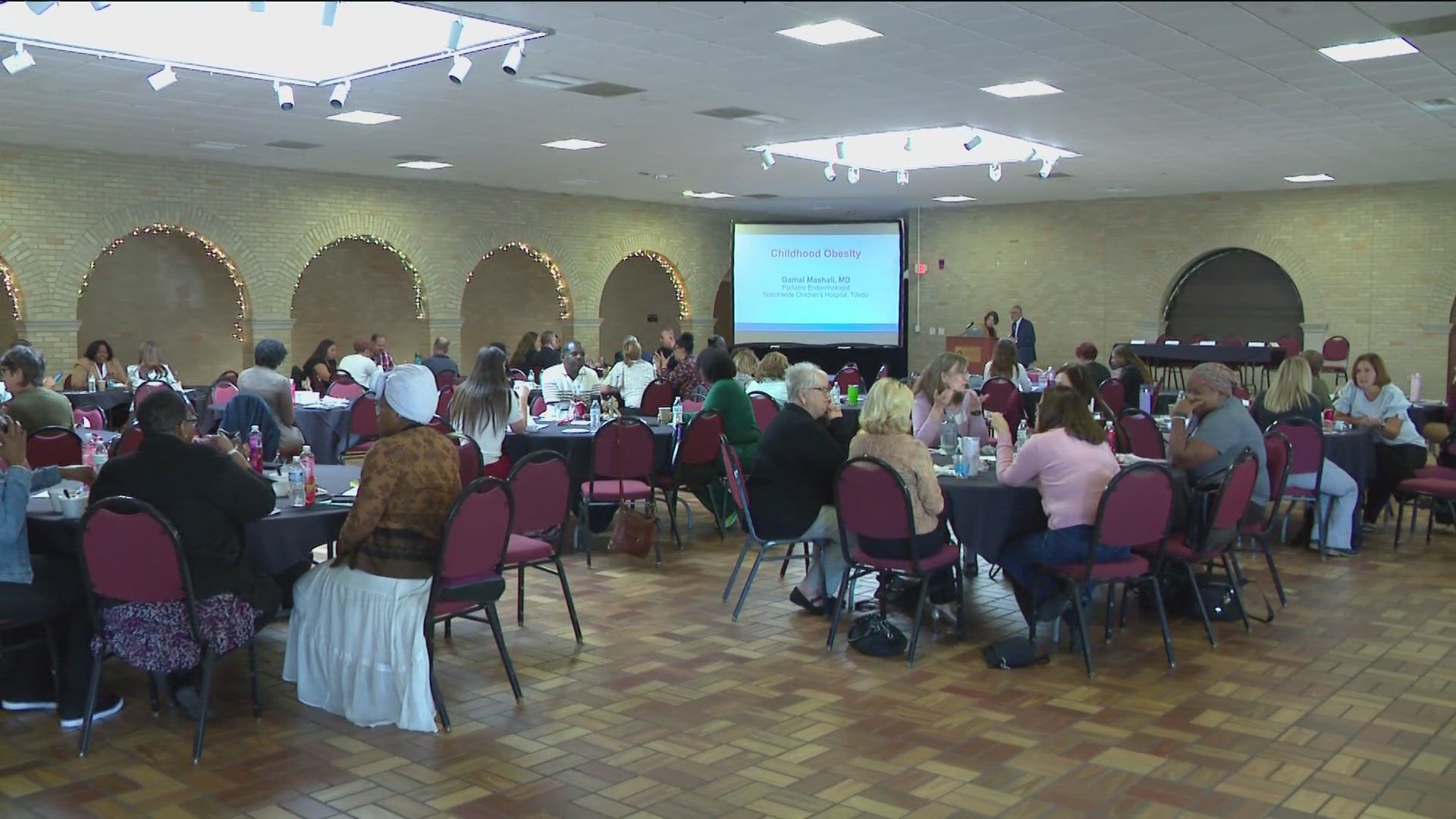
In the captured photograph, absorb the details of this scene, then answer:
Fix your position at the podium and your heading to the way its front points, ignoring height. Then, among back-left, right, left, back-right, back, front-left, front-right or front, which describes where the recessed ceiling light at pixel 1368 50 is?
front

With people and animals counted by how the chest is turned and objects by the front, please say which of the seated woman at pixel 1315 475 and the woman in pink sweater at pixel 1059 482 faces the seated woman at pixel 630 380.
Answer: the woman in pink sweater

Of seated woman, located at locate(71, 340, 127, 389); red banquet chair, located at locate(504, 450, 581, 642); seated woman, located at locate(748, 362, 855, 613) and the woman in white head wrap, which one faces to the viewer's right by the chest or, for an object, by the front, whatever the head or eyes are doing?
the seated woman, located at locate(748, 362, 855, 613)

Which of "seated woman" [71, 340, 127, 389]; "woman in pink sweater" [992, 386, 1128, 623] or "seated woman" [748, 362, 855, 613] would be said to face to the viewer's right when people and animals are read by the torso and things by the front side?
the "seated woman" [748, 362, 855, 613]

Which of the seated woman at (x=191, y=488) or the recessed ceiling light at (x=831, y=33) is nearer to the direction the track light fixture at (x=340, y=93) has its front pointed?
the seated woman

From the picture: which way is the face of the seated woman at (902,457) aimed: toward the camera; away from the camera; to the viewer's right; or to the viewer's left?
away from the camera

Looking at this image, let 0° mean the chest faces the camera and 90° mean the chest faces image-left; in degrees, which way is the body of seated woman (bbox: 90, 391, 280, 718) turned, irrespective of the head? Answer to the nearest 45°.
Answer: approximately 225°

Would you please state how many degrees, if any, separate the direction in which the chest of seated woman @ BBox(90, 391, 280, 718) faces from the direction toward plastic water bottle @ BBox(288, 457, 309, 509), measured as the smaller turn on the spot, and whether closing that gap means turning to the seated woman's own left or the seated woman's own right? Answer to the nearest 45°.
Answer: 0° — they already face it

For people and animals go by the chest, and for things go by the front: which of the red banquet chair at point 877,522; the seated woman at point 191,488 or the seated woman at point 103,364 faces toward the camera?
the seated woman at point 103,364

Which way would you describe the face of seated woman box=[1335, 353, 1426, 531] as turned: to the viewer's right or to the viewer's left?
to the viewer's left

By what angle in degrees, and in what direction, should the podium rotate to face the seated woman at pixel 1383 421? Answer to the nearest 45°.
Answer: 0° — it already faces them

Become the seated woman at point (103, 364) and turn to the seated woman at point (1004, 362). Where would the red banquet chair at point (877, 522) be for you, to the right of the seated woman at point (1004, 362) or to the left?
right

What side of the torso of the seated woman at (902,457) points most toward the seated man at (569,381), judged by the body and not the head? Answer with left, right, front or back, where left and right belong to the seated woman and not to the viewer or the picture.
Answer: left

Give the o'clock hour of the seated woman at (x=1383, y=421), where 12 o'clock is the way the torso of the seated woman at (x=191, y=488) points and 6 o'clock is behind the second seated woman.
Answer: The seated woman at (x=1383, y=421) is roughly at 1 o'clock from the seated woman at (x=191, y=488).

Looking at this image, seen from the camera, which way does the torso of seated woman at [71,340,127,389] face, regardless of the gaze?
toward the camera
